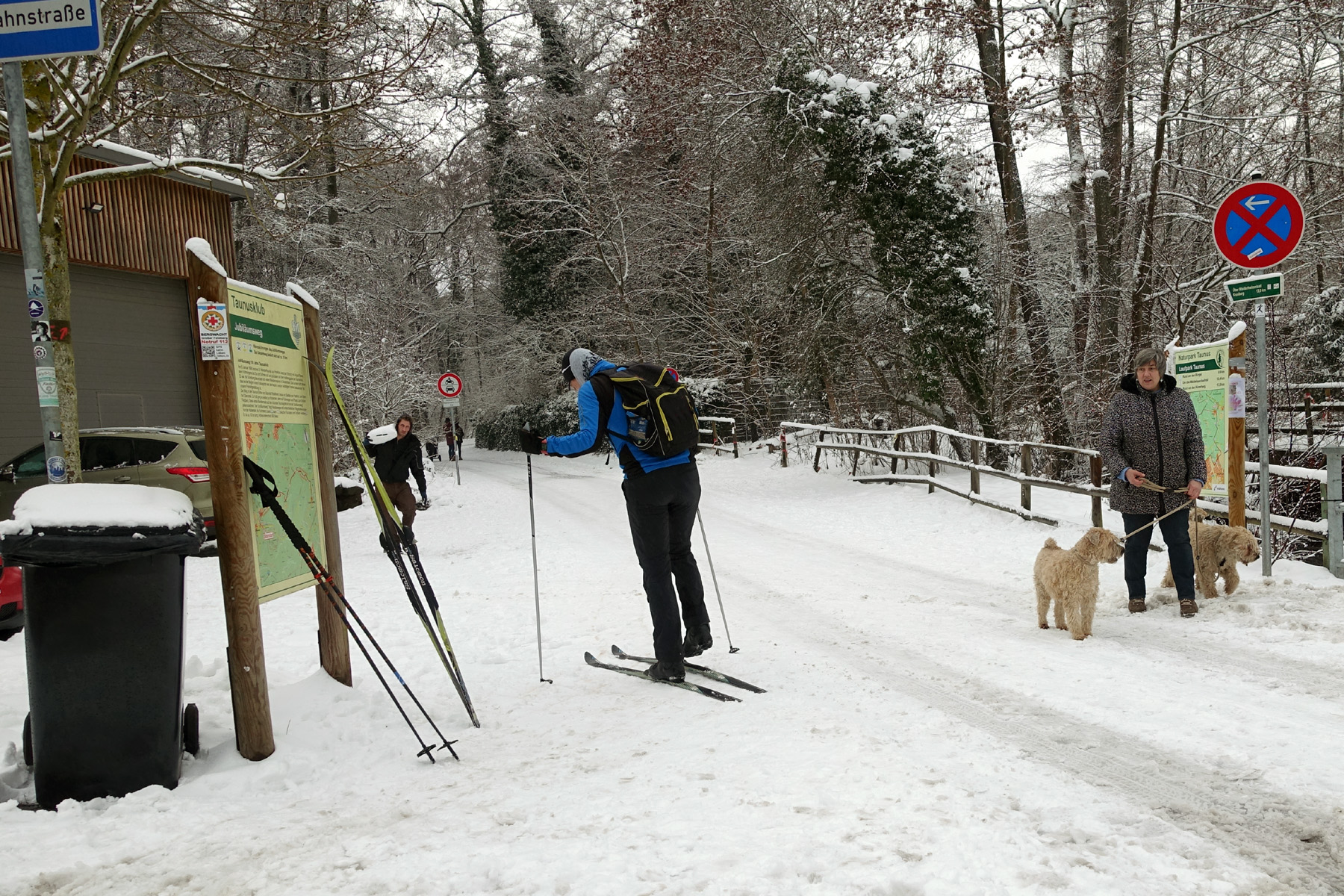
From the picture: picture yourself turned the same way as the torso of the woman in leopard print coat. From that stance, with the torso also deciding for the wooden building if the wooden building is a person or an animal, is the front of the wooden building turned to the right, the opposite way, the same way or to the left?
to the left

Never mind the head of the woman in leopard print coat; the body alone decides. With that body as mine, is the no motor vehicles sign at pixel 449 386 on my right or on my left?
on my right

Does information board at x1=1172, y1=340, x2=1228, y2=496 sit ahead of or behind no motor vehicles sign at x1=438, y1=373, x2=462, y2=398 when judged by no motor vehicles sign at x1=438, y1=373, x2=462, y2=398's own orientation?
ahead

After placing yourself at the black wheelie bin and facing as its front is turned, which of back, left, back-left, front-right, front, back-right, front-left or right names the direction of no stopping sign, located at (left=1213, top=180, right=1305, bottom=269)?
left

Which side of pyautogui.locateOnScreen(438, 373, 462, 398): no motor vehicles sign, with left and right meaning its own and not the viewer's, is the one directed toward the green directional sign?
front

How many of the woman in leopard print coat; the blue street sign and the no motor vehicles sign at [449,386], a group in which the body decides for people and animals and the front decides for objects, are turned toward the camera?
3

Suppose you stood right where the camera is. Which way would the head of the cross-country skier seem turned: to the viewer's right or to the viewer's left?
to the viewer's left

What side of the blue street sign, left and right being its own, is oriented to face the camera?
front

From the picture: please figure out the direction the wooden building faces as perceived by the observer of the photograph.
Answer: facing the viewer and to the right of the viewer

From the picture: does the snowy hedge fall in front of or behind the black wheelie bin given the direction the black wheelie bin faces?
behind

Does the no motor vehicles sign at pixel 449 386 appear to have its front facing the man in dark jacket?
yes

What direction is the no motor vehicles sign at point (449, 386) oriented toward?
toward the camera

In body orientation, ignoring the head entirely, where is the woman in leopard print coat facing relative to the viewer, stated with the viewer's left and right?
facing the viewer
